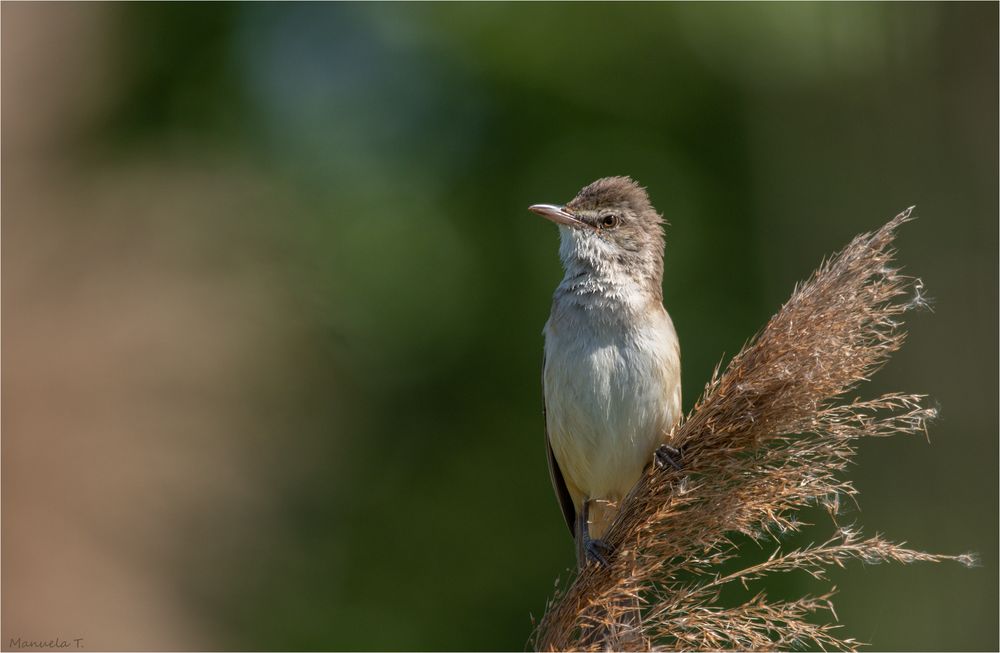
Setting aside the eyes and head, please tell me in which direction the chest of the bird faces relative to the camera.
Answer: toward the camera
